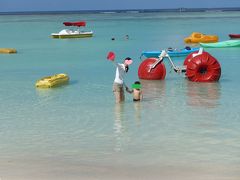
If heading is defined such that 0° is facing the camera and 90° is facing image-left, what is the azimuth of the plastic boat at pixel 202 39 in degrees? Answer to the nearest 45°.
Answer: approximately 90°

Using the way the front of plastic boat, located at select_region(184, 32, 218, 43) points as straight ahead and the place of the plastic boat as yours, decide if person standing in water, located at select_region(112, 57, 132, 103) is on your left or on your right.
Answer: on your left

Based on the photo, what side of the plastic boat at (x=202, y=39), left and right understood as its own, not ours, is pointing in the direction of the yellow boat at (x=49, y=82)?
left
